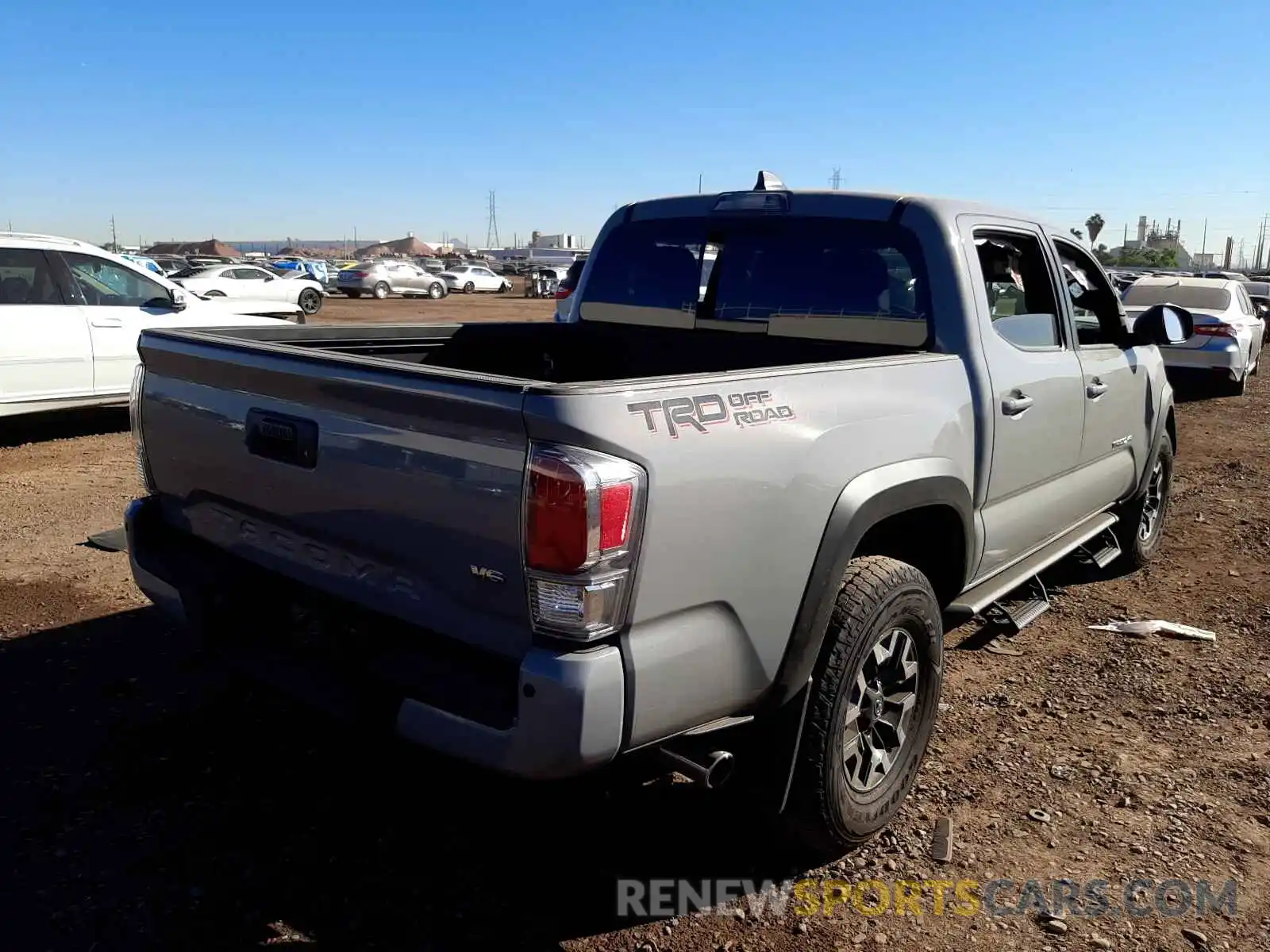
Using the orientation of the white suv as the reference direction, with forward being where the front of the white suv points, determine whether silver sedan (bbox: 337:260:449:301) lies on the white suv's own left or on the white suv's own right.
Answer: on the white suv's own left

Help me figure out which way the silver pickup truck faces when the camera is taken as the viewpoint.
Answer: facing away from the viewer and to the right of the viewer

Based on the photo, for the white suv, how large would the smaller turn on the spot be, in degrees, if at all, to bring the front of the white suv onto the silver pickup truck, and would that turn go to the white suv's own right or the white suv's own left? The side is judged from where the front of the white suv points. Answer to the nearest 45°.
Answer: approximately 90° to the white suv's own right

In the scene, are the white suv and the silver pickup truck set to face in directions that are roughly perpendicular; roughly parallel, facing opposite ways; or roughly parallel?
roughly parallel

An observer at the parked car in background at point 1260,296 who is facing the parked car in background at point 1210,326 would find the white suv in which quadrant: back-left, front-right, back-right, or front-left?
front-right

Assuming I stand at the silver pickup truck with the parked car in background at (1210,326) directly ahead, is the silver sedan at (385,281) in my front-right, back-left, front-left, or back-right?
front-left

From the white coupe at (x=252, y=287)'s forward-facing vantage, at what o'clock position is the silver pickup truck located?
The silver pickup truck is roughly at 3 o'clock from the white coupe.

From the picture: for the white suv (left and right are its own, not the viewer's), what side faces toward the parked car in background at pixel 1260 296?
front

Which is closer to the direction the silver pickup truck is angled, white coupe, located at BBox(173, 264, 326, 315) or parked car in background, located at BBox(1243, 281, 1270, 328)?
the parked car in background

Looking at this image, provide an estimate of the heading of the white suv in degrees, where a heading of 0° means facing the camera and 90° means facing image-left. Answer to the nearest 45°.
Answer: approximately 270°

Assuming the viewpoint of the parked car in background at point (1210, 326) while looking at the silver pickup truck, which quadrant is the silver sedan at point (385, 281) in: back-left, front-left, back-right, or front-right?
back-right

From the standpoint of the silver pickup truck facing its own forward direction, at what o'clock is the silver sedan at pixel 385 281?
The silver sedan is roughly at 10 o'clock from the silver pickup truck.

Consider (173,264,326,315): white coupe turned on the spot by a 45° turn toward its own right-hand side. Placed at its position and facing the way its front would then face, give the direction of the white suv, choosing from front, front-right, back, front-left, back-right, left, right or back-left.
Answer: front-right
